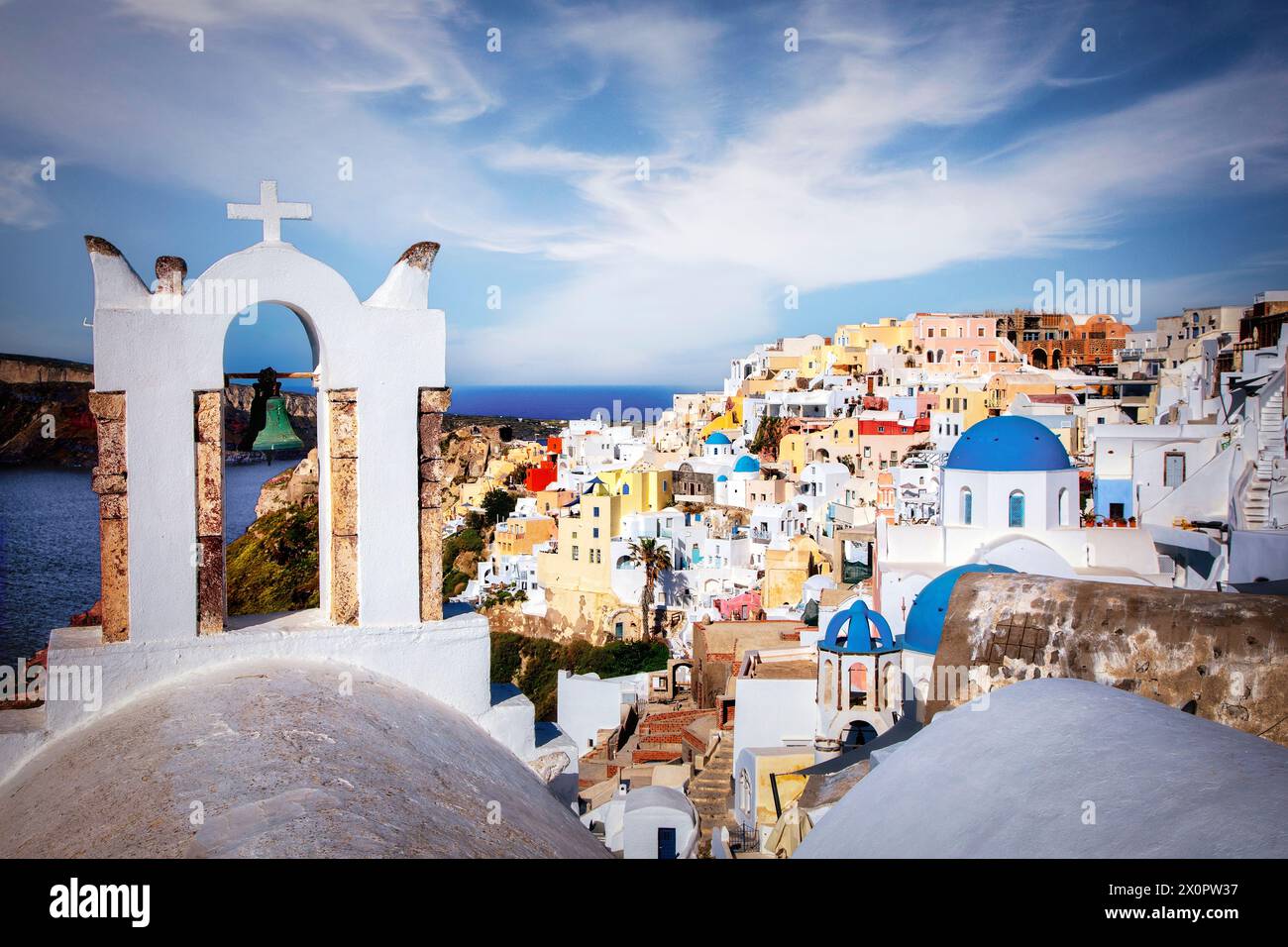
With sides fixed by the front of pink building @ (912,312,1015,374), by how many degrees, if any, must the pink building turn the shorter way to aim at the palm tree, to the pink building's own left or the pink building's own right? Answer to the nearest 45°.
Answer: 0° — it already faces it

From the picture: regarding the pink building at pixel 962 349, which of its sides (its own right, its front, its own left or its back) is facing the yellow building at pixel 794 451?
front

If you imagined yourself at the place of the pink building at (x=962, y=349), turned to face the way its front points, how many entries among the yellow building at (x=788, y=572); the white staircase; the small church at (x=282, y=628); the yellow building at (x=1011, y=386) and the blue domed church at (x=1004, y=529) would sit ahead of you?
5

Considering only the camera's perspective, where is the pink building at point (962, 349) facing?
facing the viewer

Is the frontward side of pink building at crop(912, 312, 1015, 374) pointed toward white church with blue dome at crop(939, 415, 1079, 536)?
yes

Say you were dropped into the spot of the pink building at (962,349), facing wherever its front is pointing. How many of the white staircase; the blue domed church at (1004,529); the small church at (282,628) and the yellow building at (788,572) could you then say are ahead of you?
4

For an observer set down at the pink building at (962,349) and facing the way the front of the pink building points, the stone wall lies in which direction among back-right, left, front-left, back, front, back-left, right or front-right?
front

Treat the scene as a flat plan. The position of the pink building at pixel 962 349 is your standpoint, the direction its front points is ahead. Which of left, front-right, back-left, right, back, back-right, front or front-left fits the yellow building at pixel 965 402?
front

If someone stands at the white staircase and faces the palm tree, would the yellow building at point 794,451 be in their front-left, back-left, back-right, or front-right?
front-right

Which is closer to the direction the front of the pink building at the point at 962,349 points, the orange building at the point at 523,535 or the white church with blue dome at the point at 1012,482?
the white church with blue dome
